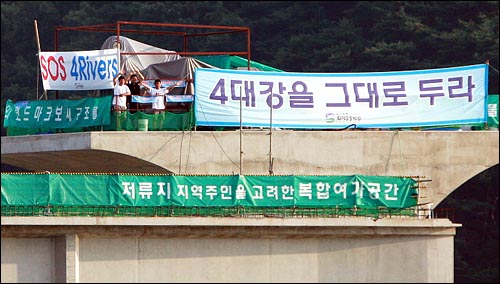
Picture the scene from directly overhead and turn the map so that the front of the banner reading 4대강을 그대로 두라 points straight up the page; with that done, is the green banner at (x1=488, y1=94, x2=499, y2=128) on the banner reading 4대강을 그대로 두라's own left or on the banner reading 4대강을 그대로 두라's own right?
on the banner reading 4대강을 그대로 두라's own left

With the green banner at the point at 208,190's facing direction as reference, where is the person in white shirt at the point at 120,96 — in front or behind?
behind

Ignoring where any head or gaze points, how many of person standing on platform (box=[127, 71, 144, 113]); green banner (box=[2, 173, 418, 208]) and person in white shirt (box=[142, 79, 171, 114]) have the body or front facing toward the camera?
3

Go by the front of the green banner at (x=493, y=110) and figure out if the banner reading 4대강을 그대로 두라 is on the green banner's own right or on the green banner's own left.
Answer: on the green banner's own right

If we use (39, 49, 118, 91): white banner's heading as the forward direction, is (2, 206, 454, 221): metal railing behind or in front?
in front

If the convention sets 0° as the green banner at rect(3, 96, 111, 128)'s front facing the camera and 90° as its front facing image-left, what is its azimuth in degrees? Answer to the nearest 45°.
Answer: approximately 0°

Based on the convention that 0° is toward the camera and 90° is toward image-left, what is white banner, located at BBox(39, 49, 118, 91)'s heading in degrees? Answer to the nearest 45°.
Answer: approximately 0°
